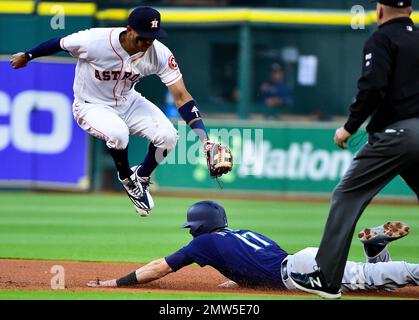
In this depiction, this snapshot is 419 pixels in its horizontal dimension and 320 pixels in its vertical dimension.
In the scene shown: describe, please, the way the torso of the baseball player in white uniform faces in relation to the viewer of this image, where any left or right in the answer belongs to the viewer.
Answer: facing the viewer and to the right of the viewer

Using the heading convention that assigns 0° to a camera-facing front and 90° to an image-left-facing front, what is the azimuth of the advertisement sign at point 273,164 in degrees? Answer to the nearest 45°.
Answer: approximately 0°

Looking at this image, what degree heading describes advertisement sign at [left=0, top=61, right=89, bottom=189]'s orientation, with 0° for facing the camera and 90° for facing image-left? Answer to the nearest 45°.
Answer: approximately 0°

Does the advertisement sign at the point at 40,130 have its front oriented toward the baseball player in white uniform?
yes

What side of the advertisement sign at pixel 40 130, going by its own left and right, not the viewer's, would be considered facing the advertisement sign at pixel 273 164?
left

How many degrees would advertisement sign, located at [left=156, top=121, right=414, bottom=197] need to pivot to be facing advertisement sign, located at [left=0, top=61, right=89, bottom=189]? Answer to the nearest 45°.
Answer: approximately 90° to its right

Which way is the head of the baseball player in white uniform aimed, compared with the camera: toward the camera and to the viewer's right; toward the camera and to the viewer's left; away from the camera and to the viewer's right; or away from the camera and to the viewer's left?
toward the camera and to the viewer's right

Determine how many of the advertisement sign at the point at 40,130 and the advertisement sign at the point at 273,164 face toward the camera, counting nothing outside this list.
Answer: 2

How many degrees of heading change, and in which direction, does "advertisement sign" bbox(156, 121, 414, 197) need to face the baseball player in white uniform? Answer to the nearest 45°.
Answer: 0° — it already faces them

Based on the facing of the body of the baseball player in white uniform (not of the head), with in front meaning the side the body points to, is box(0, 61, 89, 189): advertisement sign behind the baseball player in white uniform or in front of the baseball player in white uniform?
behind
